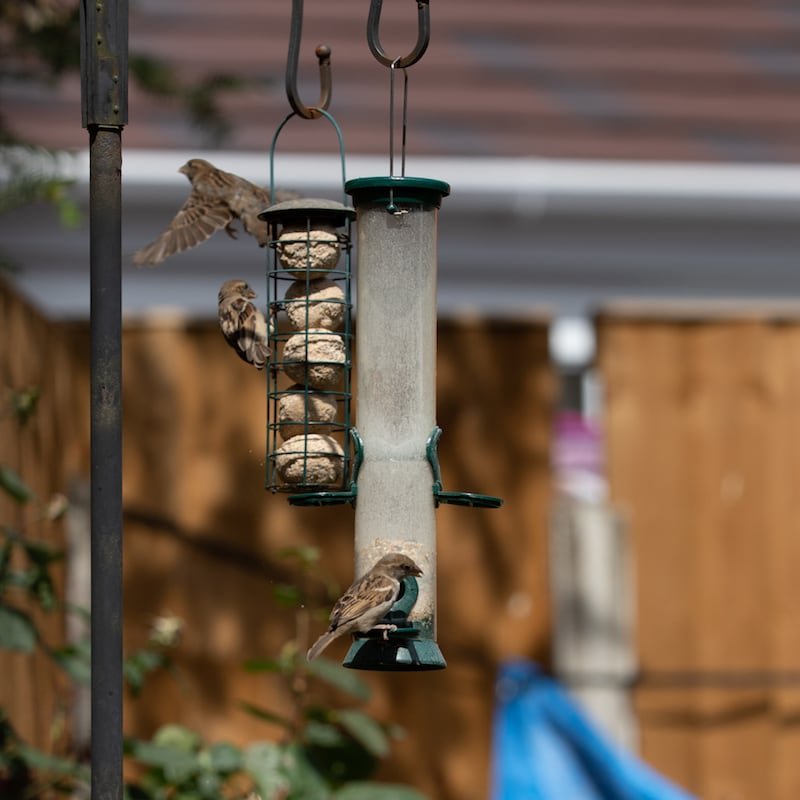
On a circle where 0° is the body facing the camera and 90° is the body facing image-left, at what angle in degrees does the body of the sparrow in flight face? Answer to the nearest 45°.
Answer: approximately 90°

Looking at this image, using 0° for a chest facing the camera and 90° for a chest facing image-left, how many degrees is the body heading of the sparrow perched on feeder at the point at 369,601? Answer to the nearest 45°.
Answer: approximately 270°

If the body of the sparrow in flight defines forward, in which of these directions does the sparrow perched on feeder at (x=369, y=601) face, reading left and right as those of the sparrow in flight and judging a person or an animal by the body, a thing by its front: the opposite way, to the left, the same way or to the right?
the opposite way

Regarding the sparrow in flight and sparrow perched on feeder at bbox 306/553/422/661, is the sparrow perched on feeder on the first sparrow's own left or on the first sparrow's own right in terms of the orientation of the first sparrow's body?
on the first sparrow's own left

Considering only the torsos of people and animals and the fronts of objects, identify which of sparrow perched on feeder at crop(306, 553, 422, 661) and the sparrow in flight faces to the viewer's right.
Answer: the sparrow perched on feeder

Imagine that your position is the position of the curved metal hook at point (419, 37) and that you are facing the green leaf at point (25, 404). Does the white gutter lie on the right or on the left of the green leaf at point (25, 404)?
right

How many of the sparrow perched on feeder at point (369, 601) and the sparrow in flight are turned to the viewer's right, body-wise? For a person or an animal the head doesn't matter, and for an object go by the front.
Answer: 1

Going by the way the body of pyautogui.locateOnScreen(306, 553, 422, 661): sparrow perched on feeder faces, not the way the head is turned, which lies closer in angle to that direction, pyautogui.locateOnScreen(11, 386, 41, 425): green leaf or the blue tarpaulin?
the blue tarpaulin
